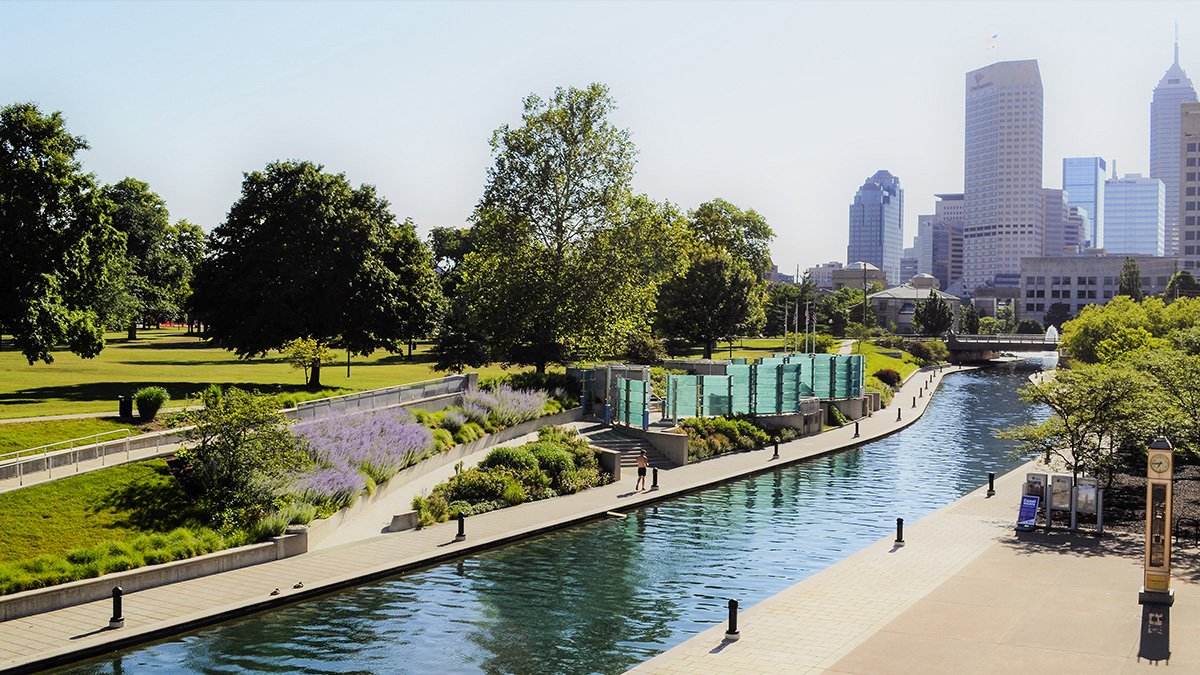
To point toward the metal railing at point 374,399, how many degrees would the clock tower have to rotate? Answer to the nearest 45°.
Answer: approximately 90° to its right

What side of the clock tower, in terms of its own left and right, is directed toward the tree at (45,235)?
right

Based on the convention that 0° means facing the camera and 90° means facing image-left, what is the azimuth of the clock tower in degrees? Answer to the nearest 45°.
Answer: approximately 0°

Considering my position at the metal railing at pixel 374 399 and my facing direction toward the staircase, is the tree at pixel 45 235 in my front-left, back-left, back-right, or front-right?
back-left

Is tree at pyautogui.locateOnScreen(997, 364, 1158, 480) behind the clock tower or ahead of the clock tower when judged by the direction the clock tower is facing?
behind
